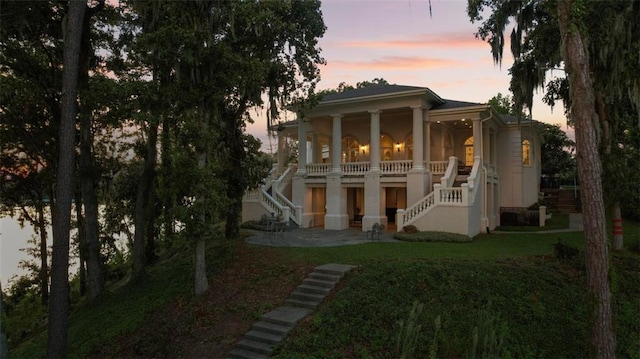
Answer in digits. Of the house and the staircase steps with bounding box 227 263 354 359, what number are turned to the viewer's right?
0

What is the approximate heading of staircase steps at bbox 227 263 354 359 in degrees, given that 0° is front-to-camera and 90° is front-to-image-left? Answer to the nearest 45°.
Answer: approximately 45°

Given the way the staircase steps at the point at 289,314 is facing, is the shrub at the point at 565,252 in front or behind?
behind

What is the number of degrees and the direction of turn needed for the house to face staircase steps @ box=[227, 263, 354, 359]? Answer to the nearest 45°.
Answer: approximately 45° to its left

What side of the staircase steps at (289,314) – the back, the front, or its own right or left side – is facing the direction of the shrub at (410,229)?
back

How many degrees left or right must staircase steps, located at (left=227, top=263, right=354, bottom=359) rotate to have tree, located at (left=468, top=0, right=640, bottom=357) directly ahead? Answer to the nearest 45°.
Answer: approximately 135° to its left

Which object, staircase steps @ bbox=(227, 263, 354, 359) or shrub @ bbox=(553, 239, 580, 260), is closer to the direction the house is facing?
the staircase steps
